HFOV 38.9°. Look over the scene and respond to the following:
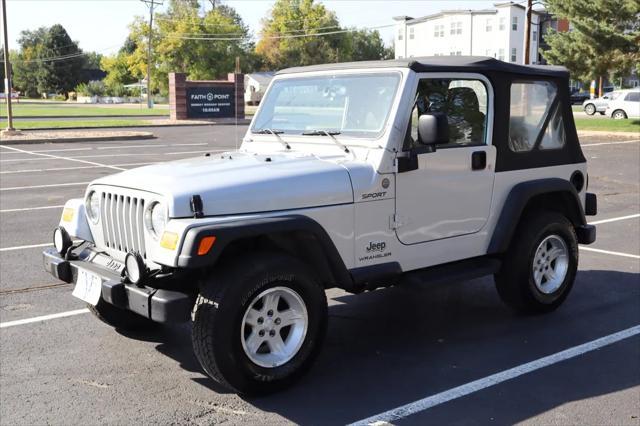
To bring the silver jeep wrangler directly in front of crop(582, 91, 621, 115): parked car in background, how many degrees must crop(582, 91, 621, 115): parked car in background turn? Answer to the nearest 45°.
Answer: approximately 90° to its left

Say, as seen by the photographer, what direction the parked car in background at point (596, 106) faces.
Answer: facing to the left of the viewer

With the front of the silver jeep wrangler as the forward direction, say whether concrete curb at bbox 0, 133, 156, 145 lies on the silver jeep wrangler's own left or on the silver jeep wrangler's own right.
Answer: on the silver jeep wrangler's own right

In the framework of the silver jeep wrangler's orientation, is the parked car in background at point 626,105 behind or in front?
behind

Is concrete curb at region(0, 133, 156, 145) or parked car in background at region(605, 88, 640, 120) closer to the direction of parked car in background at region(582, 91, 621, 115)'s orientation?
the concrete curb

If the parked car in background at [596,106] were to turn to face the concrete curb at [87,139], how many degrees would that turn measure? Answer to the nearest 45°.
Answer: approximately 45° to its left
